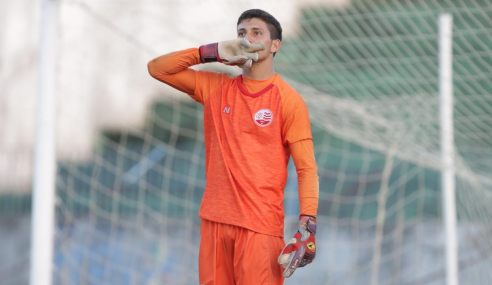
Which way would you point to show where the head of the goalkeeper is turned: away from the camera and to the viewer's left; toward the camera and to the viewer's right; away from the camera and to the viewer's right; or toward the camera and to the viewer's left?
toward the camera and to the viewer's left

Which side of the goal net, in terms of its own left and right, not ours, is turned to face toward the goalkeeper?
front

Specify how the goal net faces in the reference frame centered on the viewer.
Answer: facing the viewer
